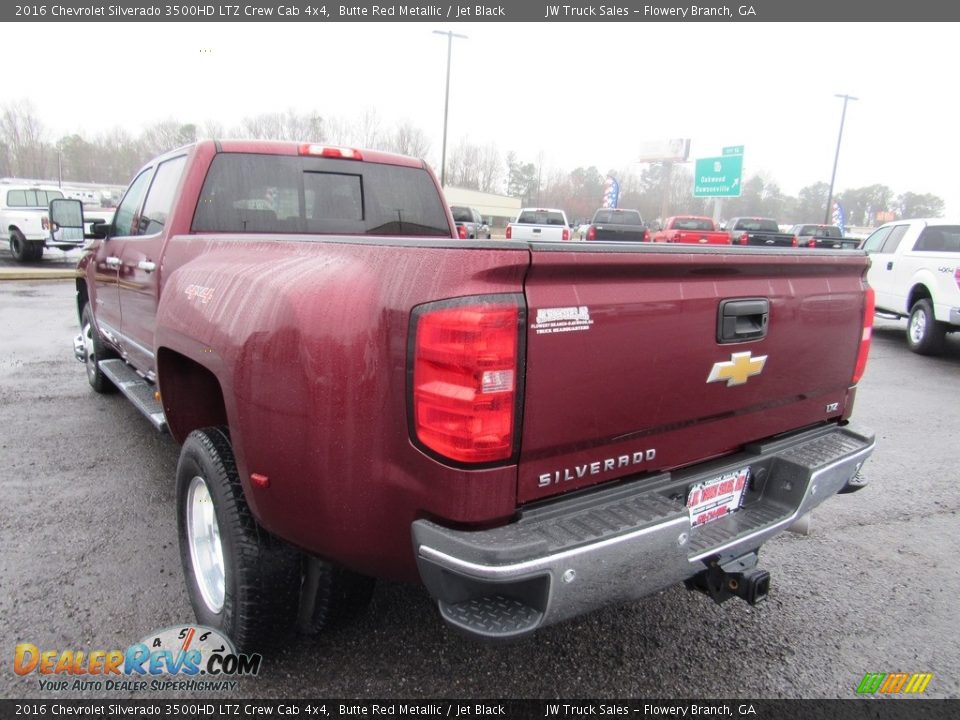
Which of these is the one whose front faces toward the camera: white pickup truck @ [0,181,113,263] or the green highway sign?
the green highway sign

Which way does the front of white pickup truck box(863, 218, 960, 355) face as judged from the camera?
facing away from the viewer and to the left of the viewer

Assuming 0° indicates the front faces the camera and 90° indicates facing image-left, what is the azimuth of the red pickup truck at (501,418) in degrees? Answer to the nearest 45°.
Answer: approximately 135°

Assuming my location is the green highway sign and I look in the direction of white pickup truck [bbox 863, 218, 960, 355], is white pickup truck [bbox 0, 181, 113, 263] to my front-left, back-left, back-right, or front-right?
front-right

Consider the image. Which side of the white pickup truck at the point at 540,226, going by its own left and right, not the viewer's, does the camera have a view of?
back

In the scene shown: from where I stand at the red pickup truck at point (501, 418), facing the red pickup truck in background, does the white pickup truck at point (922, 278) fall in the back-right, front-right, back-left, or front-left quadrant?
front-right

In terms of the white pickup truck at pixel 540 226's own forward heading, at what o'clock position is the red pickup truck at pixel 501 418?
The red pickup truck is roughly at 6 o'clock from the white pickup truck.

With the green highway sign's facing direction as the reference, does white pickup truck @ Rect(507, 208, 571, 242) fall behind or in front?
in front

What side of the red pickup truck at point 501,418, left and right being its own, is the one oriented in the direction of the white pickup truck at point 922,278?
right

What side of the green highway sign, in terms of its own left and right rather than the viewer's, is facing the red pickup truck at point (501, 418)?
front

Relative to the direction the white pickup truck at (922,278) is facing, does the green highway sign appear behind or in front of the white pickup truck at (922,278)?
in front

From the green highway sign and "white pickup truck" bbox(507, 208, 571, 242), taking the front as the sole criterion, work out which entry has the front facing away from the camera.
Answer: the white pickup truck

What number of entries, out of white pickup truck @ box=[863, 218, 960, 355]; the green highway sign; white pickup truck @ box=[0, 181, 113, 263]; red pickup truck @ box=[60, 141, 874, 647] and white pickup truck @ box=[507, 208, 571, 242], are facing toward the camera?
1

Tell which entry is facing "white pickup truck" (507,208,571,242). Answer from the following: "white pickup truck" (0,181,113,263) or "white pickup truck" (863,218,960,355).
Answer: "white pickup truck" (863,218,960,355)

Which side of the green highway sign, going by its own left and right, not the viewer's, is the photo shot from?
front

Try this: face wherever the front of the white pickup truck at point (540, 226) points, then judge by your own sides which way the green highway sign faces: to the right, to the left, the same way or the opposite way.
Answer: the opposite way

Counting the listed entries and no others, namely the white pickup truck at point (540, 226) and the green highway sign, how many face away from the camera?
1
